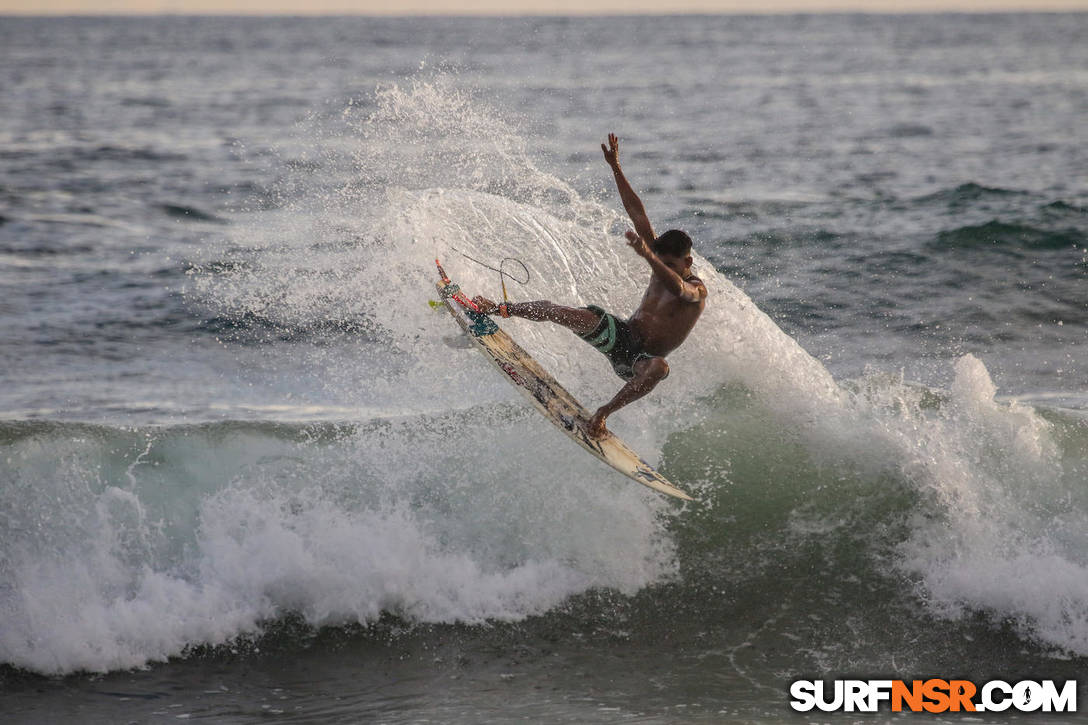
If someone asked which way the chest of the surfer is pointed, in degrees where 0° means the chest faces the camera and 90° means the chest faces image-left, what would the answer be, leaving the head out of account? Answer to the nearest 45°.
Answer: approximately 45°
